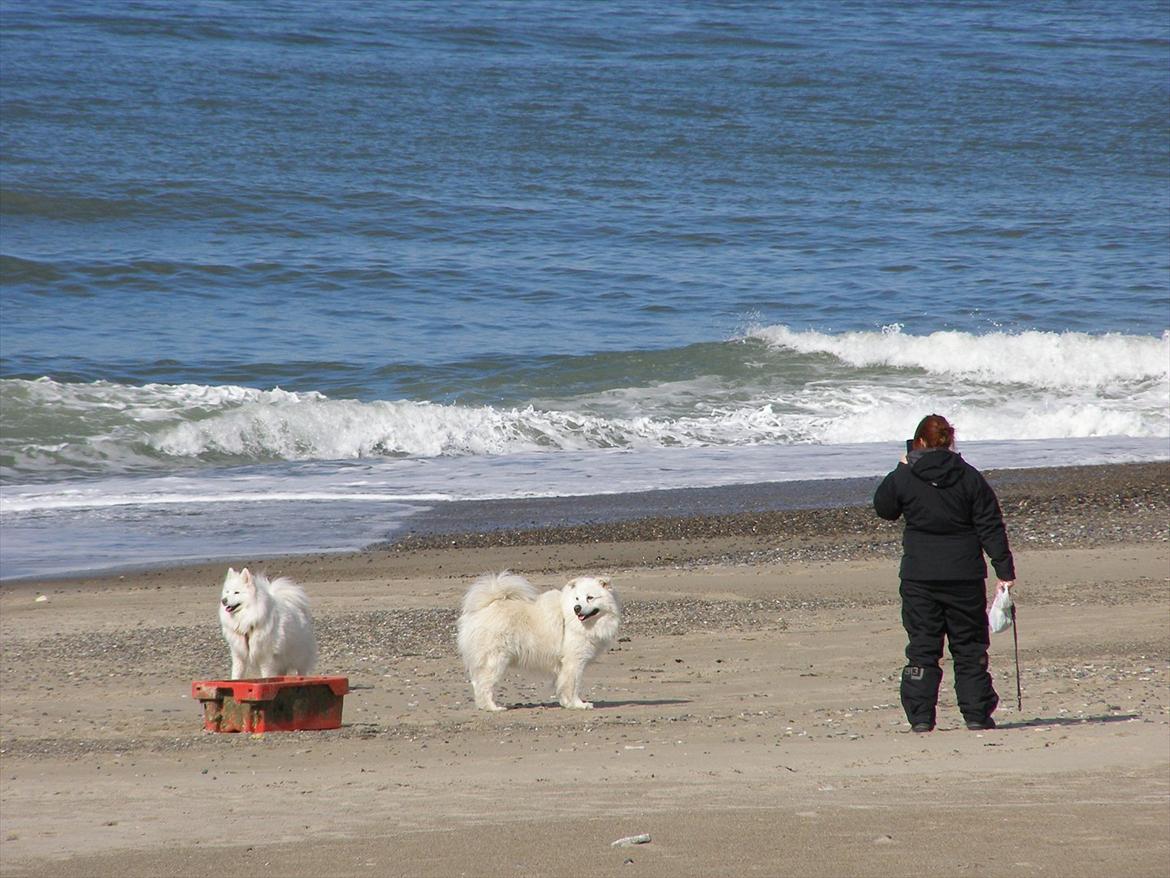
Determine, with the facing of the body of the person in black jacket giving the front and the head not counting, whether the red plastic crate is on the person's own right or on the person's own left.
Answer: on the person's own left

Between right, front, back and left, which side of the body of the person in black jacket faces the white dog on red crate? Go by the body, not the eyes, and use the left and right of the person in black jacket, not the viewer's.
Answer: left

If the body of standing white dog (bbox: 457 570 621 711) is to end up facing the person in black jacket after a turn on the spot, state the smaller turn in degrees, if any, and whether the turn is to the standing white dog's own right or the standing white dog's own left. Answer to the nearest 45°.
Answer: approximately 45° to the standing white dog's own right

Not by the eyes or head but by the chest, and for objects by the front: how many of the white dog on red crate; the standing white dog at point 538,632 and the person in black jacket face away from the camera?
1

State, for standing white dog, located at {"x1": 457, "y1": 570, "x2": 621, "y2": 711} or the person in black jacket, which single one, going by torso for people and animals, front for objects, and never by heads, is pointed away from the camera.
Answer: the person in black jacket

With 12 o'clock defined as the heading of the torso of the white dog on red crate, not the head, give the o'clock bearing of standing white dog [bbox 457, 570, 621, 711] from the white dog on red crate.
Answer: The standing white dog is roughly at 8 o'clock from the white dog on red crate.

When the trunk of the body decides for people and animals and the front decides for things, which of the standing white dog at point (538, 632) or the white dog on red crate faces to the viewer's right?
the standing white dog

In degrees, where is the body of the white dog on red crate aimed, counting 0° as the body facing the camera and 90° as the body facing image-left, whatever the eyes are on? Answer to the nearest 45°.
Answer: approximately 45°

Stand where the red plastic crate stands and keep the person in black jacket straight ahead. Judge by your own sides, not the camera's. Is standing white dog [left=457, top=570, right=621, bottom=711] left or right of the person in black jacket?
left

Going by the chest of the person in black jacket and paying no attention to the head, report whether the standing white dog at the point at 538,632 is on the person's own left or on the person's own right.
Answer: on the person's own left

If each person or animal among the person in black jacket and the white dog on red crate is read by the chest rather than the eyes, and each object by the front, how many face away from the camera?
1

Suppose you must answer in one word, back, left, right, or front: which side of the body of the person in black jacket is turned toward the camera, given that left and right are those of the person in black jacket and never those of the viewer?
back

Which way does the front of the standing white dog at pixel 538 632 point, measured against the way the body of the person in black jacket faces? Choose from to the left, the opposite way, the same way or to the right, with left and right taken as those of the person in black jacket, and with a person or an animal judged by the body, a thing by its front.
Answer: to the right

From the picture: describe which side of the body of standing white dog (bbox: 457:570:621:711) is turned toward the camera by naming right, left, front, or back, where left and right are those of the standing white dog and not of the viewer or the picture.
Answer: right

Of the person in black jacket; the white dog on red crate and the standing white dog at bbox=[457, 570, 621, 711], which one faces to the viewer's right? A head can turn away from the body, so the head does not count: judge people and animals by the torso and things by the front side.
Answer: the standing white dog

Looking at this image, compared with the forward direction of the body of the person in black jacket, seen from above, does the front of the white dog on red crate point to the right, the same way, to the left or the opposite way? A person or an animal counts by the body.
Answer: the opposite way
